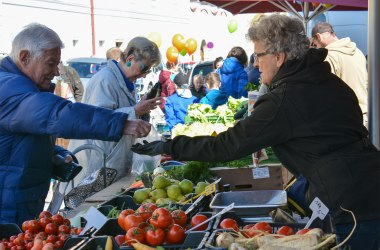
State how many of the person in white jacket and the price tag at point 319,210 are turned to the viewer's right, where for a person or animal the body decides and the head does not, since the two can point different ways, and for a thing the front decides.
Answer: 1

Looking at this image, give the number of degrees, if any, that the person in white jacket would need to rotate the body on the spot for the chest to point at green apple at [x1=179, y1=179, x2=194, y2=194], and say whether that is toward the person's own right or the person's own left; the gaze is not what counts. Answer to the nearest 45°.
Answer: approximately 90° to the person's own right

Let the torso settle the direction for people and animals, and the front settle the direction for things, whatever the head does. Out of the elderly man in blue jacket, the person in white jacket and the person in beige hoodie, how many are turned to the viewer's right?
2

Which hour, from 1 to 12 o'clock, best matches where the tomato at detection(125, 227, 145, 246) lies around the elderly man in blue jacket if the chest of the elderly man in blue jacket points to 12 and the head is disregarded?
The tomato is roughly at 2 o'clock from the elderly man in blue jacket.

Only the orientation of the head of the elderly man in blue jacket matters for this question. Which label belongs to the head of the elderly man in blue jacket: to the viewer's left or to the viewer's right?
to the viewer's right

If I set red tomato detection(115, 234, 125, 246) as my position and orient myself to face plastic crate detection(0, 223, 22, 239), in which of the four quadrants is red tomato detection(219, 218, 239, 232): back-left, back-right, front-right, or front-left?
back-right

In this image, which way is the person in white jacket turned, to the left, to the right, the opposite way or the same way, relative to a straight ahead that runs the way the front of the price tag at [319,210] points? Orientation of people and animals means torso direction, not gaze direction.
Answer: to the left

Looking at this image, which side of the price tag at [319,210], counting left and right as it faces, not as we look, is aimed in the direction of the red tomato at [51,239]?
right

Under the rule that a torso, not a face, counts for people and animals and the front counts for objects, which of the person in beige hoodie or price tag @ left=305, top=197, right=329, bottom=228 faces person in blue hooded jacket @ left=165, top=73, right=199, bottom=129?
the person in beige hoodie

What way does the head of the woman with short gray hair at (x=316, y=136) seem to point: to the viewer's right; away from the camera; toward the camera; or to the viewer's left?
to the viewer's left

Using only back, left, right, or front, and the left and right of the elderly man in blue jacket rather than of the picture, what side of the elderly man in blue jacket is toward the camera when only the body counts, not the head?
right

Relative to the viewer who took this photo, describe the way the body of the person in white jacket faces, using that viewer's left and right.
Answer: facing to the right of the viewer

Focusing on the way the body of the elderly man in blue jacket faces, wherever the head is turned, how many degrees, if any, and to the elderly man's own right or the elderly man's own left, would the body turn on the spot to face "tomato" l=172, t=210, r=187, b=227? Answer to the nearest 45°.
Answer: approximately 45° to the elderly man's own right
